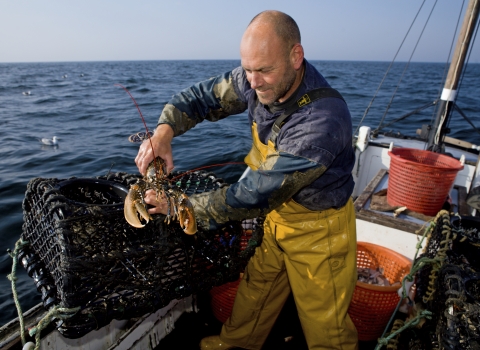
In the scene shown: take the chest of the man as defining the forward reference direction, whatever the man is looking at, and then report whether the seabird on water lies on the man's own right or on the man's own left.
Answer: on the man's own right

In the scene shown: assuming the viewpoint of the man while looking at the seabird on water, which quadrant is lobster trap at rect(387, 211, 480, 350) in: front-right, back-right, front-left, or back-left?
back-right

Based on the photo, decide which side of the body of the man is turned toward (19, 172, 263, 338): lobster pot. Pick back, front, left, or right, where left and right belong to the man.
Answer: front

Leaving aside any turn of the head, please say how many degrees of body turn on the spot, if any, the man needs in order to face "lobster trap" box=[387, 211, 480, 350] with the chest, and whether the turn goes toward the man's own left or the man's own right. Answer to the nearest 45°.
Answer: approximately 135° to the man's own left

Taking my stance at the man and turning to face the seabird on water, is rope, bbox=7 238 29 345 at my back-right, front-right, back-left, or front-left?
front-left

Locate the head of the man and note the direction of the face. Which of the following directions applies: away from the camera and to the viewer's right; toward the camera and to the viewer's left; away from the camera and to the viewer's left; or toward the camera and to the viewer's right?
toward the camera and to the viewer's left

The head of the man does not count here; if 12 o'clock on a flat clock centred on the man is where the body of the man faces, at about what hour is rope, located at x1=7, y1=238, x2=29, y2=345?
The rope is roughly at 1 o'clock from the man.

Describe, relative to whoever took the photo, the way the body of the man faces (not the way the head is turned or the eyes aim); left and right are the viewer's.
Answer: facing the viewer and to the left of the viewer
